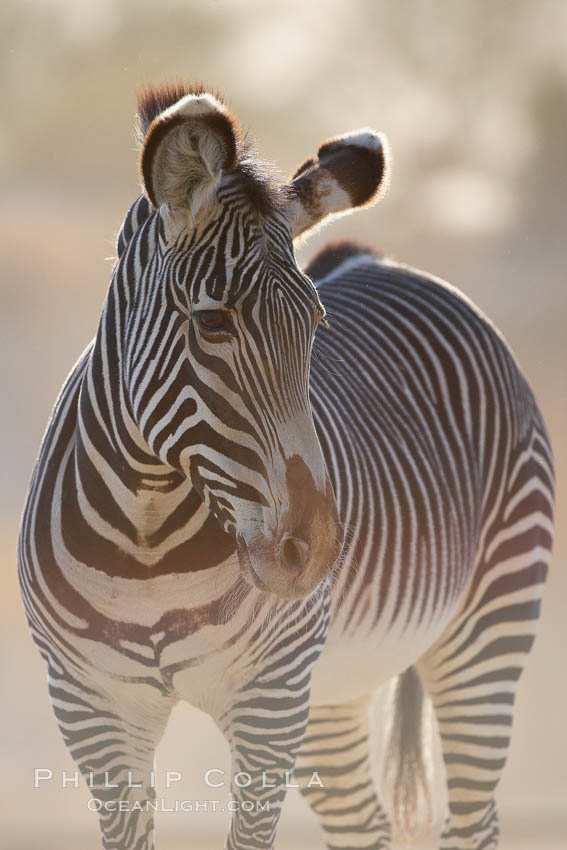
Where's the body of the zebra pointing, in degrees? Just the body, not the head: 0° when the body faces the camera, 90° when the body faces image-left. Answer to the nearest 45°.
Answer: approximately 45°
